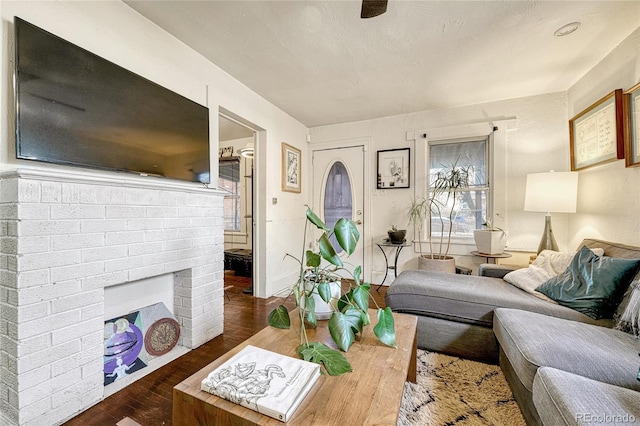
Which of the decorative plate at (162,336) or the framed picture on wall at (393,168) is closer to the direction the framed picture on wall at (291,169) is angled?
the framed picture on wall

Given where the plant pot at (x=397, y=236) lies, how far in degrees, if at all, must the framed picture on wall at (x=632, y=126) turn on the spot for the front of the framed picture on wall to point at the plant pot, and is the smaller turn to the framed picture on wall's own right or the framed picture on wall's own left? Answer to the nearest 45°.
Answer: approximately 45° to the framed picture on wall's own right

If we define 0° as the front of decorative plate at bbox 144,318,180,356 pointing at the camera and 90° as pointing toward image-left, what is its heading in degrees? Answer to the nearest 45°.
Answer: approximately 315°

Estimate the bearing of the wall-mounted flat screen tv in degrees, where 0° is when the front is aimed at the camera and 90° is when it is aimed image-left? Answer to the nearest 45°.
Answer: approximately 315°

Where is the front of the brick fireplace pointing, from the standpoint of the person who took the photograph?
facing the viewer and to the right of the viewer

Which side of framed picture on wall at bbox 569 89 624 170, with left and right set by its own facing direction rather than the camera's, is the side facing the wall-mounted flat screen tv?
front

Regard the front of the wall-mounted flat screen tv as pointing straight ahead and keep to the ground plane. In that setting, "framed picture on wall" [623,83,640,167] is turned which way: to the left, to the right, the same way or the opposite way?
the opposite way

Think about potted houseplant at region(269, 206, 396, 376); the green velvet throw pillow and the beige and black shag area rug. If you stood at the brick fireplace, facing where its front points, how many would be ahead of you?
3

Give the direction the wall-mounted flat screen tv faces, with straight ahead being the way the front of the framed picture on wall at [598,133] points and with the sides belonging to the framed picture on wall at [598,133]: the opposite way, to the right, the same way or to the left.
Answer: the opposite way

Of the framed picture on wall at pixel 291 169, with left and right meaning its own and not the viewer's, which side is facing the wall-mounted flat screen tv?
right
